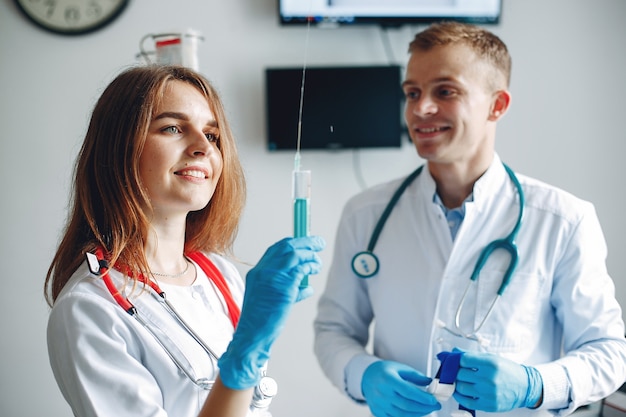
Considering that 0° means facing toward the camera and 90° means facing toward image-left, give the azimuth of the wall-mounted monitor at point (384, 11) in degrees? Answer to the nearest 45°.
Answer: approximately 0°

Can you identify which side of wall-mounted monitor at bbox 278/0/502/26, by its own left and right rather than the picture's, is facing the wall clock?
right

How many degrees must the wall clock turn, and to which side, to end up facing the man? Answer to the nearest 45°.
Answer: approximately 45° to its left

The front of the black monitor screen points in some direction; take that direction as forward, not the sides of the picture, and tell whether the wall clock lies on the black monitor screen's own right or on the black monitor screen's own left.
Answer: on the black monitor screen's own right

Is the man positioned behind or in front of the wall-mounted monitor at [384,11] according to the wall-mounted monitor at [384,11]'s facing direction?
in front

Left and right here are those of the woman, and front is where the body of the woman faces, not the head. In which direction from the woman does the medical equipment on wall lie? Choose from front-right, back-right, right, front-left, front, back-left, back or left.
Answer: back-left

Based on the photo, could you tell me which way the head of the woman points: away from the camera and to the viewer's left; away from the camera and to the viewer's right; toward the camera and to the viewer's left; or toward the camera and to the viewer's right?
toward the camera and to the viewer's right

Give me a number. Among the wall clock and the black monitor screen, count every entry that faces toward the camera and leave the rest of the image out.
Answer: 2

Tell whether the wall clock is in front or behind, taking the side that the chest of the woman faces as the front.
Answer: behind
